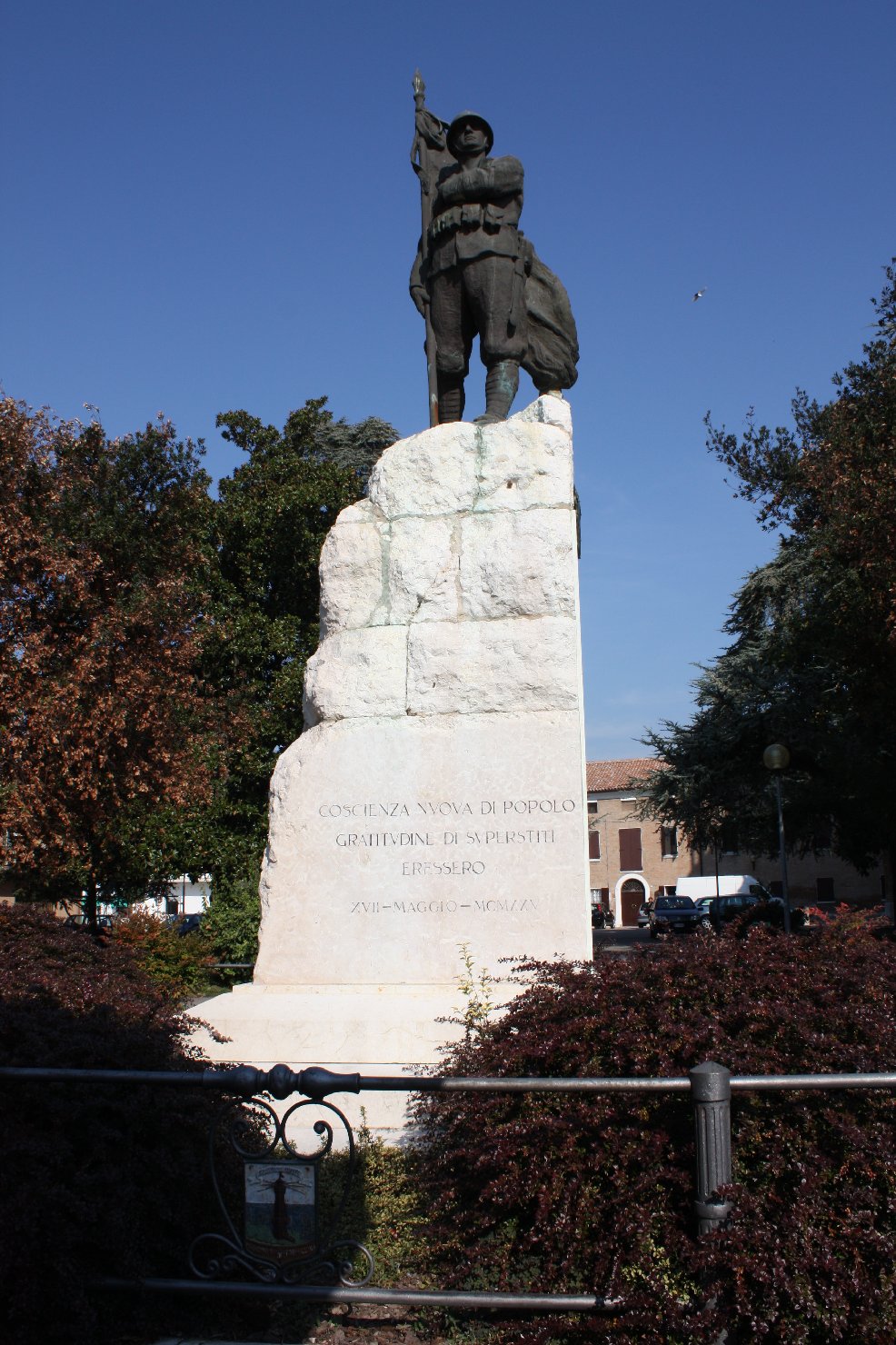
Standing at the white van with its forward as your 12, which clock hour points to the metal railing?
The metal railing is roughly at 3 o'clock from the white van.

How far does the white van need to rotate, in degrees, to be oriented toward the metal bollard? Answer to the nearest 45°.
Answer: approximately 90° to its right

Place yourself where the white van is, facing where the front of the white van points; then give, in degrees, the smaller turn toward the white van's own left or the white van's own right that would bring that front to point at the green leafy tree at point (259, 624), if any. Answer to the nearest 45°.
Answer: approximately 90° to the white van's own right

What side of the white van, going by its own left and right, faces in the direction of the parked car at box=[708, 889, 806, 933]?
right

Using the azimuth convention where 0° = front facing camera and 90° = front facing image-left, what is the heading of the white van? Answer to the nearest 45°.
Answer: approximately 270°

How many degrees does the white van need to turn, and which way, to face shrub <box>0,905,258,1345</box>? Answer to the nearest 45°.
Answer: approximately 90° to its right

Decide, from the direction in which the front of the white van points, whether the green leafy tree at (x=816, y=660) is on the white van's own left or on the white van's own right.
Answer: on the white van's own right

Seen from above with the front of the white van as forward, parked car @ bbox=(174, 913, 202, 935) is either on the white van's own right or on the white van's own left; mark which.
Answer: on the white van's own right

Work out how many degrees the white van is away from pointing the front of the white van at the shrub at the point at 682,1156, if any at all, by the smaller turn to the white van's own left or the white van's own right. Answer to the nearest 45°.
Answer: approximately 90° to the white van's own right
